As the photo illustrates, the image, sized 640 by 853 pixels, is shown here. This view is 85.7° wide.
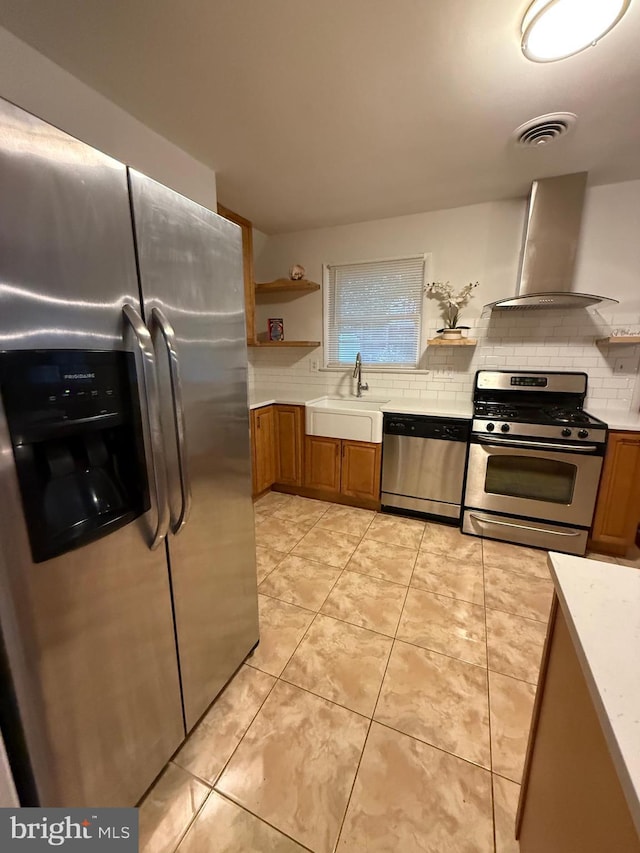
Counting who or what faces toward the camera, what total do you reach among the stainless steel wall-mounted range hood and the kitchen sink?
2

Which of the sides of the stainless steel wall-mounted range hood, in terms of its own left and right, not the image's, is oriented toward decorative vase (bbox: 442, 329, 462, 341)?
right

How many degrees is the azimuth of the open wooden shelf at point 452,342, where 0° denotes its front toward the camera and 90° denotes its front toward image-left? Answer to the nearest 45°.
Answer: approximately 0°

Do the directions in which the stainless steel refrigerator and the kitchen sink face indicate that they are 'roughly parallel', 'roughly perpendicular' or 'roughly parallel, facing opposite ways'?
roughly perpendicular

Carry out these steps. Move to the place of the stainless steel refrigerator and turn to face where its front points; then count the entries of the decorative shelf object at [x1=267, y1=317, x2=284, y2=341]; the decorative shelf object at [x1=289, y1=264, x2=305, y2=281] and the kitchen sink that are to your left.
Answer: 3

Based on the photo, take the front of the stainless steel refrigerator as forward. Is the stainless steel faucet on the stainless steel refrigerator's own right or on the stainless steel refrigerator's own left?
on the stainless steel refrigerator's own left

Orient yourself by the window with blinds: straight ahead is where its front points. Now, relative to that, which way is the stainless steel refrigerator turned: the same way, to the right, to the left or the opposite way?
to the left

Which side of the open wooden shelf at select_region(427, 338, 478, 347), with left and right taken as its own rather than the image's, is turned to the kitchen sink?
right
